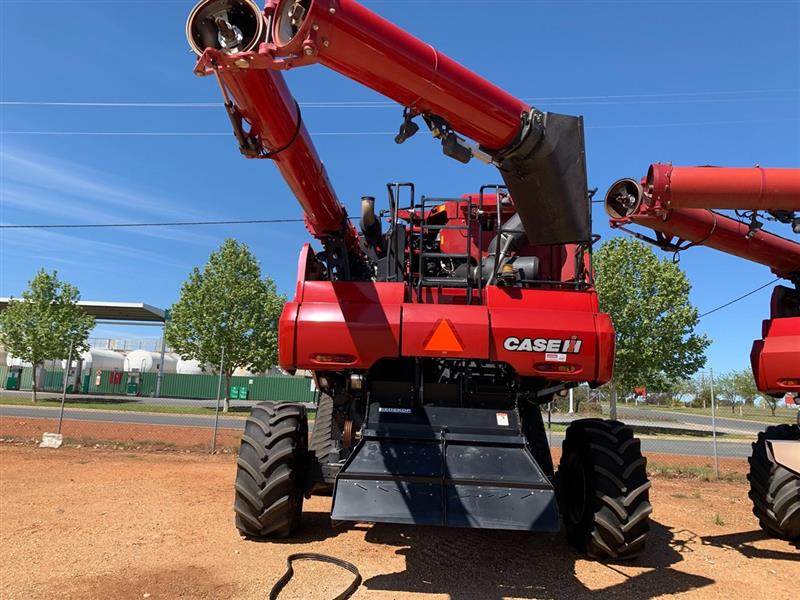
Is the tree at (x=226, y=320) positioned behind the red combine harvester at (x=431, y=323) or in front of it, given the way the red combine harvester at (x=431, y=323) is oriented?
in front

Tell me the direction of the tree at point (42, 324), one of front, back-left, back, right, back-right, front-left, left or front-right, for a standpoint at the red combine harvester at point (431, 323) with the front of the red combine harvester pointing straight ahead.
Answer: front-left

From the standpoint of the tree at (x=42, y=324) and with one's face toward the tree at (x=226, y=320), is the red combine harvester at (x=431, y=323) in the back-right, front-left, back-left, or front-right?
front-right

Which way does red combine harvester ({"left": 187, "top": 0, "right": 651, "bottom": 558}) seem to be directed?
away from the camera

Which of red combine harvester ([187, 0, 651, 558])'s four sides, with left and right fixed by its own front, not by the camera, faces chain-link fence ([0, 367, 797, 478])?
front

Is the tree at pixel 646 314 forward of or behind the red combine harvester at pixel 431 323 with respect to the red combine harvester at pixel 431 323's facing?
forward
